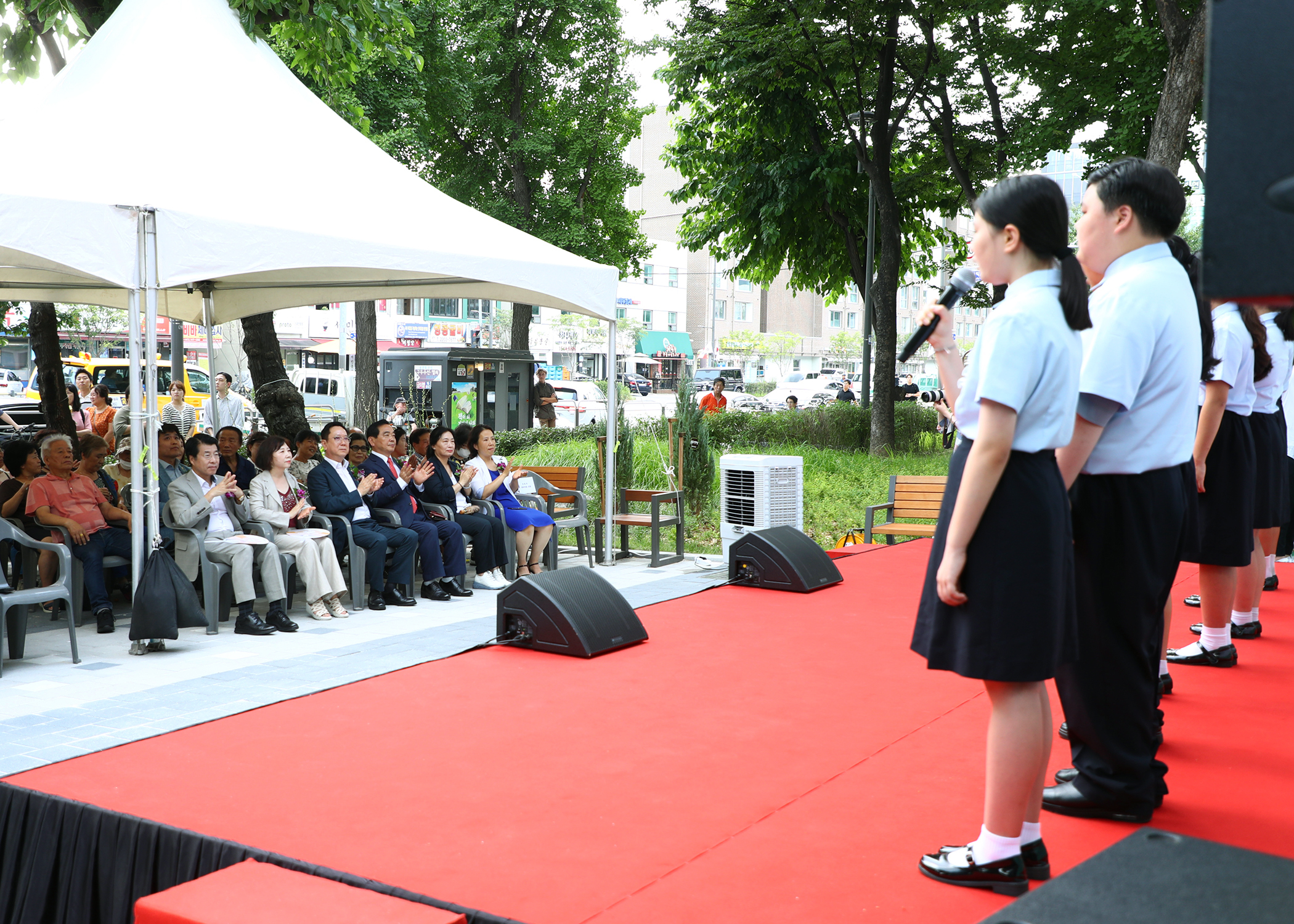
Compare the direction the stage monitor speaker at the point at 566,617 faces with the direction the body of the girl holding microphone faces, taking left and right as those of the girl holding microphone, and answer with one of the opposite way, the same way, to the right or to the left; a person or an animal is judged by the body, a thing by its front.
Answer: the opposite way

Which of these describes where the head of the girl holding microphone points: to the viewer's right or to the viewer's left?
to the viewer's left

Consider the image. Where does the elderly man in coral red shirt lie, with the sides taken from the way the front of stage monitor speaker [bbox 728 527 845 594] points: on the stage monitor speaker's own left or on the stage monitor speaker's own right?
on the stage monitor speaker's own right

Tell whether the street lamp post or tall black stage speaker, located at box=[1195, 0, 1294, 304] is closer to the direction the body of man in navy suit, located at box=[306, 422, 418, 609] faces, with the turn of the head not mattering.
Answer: the tall black stage speaker

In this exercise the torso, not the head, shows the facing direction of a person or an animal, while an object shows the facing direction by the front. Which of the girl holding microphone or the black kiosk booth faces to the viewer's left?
the girl holding microphone

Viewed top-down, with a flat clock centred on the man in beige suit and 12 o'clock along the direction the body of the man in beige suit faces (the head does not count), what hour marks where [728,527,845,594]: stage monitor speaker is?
The stage monitor speaker is roughly at 11 o'clock from the man in beige suit.

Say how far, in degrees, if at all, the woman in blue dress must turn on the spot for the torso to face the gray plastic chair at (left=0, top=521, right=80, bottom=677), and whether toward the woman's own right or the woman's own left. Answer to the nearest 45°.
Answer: approximately 90° to the woman's own right

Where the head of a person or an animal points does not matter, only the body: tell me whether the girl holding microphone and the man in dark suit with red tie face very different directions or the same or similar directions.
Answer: very different directions

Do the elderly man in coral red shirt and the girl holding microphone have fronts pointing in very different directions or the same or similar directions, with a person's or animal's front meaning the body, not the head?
very different directions

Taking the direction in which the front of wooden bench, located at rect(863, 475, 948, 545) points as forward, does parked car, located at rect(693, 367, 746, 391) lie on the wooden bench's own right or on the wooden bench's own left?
on the wooden bench's own right

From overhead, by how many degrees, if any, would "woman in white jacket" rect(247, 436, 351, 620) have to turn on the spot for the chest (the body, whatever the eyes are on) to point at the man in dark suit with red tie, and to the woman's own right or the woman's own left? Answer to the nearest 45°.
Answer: approximately 90° to the woman's own left

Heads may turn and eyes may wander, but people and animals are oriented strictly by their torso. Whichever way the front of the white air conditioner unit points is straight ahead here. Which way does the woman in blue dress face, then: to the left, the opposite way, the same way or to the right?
to the left

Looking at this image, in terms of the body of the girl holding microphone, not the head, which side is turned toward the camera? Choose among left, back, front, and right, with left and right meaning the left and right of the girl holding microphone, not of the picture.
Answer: left

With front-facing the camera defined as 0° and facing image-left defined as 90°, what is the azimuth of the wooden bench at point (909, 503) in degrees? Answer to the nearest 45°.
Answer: approximately 45°

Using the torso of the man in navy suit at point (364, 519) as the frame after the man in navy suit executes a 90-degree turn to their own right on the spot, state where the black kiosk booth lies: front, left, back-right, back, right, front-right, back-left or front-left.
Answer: back-right
